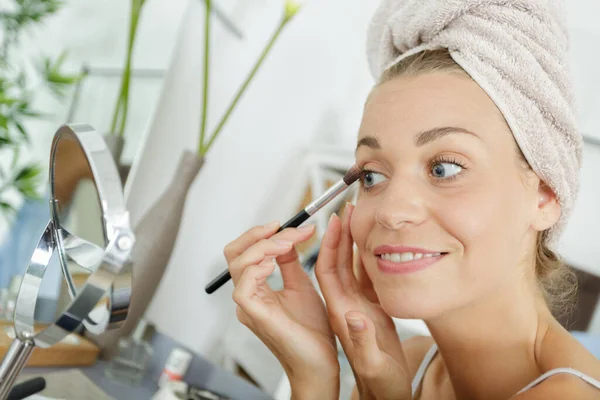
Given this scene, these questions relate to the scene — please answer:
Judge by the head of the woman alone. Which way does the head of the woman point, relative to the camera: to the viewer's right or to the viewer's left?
to the viewer's left

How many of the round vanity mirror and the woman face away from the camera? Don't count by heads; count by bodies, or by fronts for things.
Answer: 0
